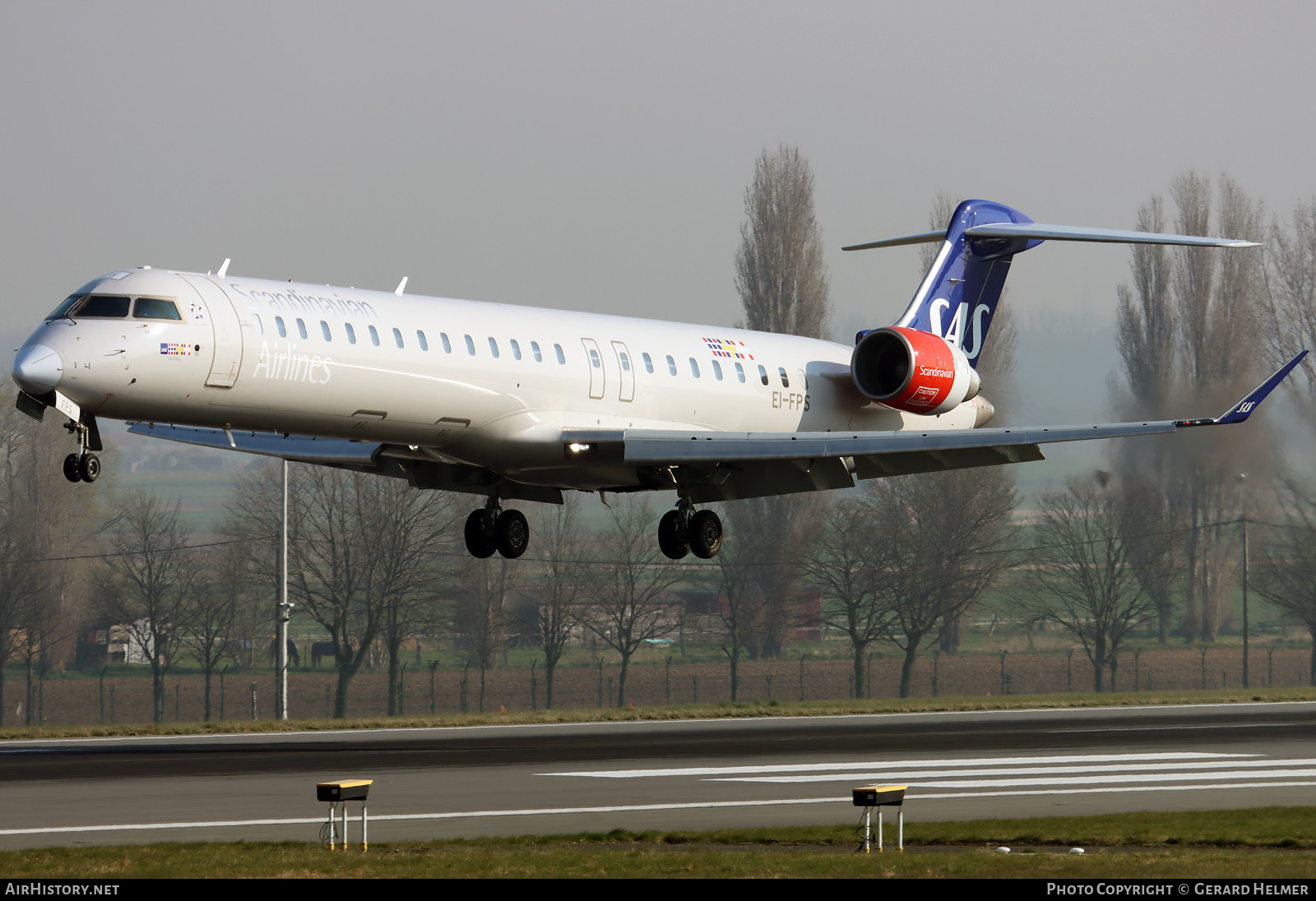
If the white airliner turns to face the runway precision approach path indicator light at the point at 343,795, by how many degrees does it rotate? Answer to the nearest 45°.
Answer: approximately 45° to its left

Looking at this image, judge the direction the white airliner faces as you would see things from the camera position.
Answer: facing the viewer and to the left of the viewer
